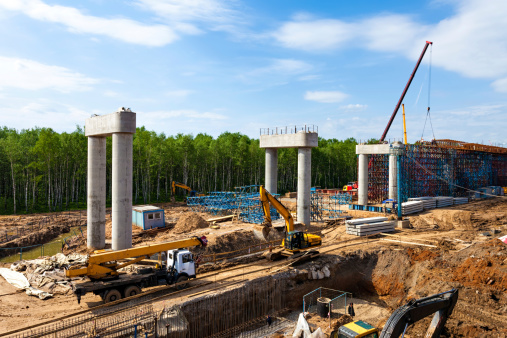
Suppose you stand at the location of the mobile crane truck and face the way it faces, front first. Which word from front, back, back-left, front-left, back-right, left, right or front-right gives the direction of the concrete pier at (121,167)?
front-left

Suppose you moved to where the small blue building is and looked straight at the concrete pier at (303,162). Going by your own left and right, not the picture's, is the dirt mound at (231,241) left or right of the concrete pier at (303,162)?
right

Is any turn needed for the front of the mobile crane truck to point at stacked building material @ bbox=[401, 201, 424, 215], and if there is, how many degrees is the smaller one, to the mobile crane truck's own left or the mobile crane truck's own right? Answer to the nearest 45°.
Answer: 0° — it already faces it

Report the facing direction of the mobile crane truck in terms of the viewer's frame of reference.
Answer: facing away from the viewer and to the right of the viewer

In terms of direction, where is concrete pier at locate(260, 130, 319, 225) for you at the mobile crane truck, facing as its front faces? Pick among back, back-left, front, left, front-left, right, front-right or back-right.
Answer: front

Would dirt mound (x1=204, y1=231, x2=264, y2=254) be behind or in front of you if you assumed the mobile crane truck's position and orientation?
in front

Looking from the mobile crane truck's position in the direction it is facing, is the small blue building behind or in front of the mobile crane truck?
in front

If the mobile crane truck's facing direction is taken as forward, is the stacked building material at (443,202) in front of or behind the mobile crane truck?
in front
